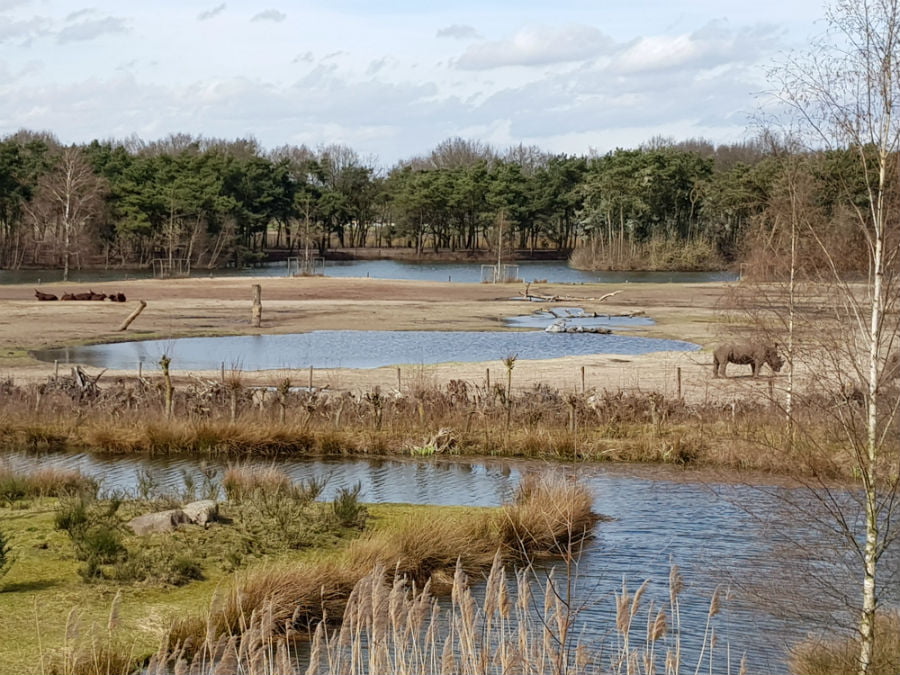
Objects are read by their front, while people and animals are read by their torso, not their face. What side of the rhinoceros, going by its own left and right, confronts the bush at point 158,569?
right

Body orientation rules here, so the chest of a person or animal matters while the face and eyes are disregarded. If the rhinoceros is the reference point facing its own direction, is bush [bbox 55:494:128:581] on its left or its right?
on its right

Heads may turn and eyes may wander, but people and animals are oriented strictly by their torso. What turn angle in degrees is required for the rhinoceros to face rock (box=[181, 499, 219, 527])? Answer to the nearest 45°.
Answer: approximately 90° to its right

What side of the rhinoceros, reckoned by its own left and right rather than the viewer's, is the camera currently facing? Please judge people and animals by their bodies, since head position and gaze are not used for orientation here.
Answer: right

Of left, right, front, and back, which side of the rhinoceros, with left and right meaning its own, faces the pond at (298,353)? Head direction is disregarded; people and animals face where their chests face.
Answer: back

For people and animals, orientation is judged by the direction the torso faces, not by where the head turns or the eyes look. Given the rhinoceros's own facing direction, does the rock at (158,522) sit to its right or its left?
on its right
